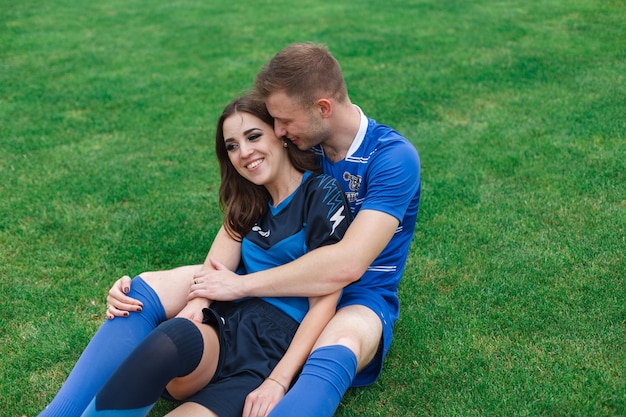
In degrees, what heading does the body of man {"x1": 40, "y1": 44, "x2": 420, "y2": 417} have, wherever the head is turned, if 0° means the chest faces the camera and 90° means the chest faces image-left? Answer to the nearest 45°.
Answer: approximately 45°

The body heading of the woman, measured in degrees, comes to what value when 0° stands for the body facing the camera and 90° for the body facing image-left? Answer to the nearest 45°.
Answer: approximately 45°
